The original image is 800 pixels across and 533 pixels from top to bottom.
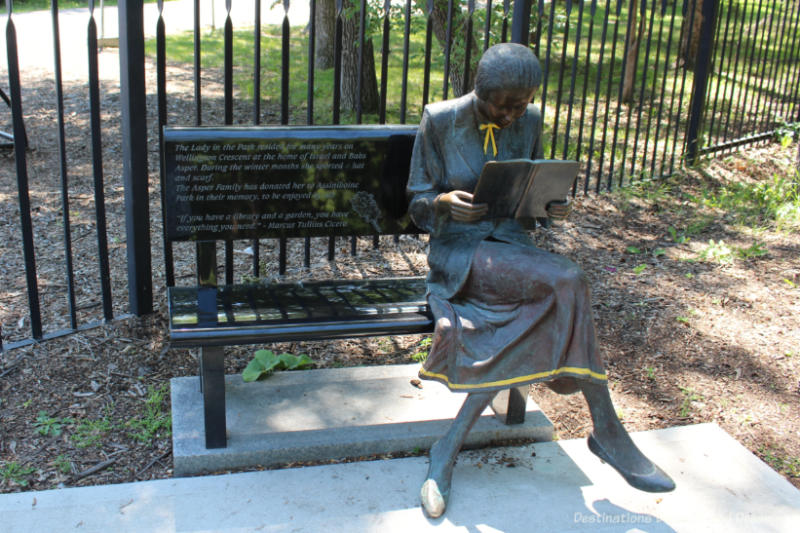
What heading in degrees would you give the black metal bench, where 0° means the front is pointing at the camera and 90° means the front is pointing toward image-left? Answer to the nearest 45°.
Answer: approximately 0°

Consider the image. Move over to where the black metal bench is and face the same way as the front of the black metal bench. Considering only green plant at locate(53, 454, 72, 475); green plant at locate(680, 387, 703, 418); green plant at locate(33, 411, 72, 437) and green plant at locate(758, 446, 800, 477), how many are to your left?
2

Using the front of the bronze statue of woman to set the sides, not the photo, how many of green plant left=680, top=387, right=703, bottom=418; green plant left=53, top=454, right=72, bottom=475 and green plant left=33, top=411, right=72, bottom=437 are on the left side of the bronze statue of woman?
1

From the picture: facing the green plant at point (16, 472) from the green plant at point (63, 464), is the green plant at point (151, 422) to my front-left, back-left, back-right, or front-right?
back-right

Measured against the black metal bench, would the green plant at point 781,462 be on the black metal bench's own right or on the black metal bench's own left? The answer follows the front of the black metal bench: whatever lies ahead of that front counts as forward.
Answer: on the black metal bench's own left

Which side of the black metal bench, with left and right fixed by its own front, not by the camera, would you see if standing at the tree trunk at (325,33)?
back

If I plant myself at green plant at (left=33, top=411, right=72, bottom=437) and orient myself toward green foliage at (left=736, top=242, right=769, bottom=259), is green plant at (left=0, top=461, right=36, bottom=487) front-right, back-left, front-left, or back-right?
back-right

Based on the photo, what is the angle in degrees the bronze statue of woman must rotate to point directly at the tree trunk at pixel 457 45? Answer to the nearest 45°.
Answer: approximately 135° to its left

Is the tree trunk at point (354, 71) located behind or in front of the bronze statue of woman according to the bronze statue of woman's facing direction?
behind

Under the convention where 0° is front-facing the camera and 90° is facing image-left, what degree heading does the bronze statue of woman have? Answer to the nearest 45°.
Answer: approximately 315°
